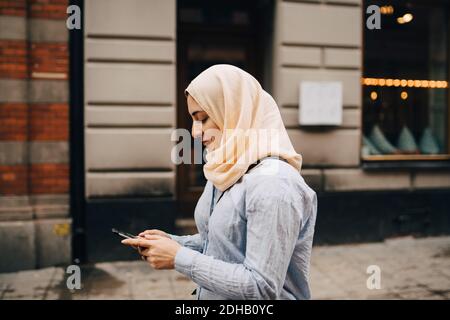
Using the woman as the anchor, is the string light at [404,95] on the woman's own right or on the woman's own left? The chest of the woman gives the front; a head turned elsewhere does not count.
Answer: on the woman's own right

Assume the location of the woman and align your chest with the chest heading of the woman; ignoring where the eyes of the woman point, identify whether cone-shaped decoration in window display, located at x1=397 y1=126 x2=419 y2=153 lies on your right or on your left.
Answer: on your right

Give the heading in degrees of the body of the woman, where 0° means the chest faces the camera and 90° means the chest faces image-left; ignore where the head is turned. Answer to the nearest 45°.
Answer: approximately 90°

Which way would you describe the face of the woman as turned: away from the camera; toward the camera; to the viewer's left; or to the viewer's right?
to the viewer's left

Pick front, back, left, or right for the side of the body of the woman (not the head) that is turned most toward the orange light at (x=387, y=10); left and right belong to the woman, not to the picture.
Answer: right

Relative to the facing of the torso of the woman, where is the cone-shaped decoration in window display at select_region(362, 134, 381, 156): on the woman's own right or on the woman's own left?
on the woman's own right

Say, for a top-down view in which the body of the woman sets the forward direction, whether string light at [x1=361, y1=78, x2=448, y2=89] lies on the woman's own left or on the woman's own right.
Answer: on the woman's own right
